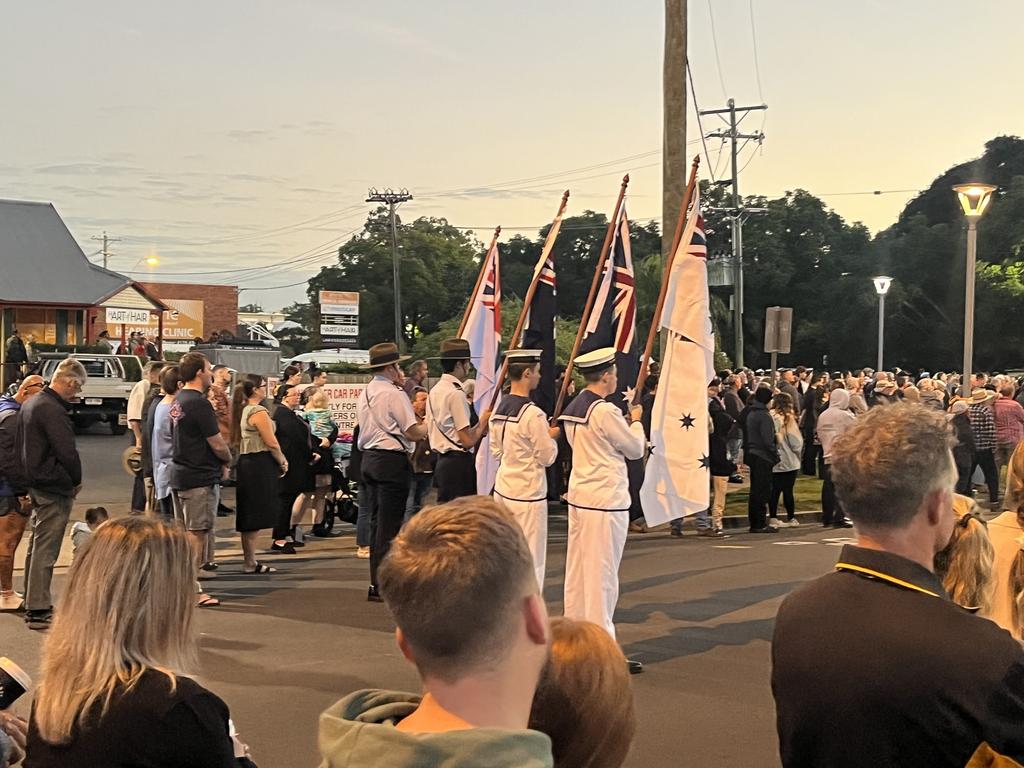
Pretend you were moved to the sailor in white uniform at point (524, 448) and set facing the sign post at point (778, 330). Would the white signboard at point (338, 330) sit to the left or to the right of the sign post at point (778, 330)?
left

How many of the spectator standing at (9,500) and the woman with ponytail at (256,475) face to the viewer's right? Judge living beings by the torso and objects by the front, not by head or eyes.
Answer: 2

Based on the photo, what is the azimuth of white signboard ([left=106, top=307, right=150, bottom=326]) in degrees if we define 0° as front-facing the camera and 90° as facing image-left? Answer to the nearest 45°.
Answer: approximately 0°

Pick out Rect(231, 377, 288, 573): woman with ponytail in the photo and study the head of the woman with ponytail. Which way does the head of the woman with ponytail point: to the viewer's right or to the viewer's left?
to the viewer's right

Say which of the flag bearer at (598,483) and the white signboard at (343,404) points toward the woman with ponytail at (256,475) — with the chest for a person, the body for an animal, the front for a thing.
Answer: the white signboard
